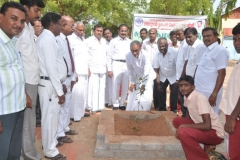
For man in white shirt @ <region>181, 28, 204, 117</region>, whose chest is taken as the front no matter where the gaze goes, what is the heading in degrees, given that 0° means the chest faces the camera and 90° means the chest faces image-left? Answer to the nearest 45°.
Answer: approximately 45°

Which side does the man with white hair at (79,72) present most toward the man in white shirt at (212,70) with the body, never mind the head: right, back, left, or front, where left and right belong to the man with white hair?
front

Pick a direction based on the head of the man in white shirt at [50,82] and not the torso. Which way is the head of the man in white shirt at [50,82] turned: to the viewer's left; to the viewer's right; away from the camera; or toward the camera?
to the viewer's right

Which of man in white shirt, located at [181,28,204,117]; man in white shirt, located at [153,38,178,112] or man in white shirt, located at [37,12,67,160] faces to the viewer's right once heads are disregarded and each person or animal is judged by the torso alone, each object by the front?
man in white shirt, located at [37,12,67,160]

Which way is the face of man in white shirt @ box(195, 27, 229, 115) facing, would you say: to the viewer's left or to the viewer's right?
to the viewer's left

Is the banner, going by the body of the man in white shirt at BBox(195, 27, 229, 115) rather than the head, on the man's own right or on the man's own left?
on the man's own right

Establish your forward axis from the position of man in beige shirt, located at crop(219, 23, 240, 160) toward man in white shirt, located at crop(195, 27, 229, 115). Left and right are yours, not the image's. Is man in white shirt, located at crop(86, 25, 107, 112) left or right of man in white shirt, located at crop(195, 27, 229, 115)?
left

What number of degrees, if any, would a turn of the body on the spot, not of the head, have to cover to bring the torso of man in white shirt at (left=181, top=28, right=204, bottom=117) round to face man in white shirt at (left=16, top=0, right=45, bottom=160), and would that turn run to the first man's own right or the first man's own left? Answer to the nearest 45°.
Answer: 0° — they already face them

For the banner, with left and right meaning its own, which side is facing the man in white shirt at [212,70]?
front

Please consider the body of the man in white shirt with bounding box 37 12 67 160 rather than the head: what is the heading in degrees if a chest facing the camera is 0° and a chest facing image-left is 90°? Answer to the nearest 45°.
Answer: approximately 270°

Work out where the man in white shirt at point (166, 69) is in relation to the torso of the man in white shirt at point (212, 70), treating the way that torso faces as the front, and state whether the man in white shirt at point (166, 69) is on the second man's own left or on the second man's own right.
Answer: on the second man's own right

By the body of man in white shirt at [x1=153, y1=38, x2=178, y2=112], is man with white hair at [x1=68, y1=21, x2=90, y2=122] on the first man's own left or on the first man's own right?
on the first man's own right
